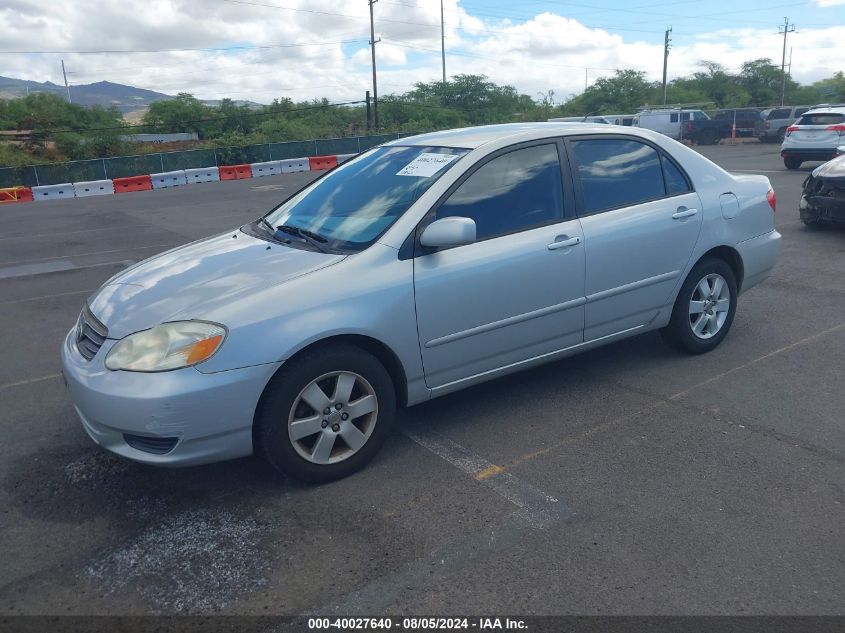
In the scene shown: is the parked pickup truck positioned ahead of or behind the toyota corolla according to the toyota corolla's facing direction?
behind

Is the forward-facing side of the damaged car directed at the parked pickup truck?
no

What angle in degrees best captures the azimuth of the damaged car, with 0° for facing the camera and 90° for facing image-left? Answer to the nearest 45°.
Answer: approximately 45°

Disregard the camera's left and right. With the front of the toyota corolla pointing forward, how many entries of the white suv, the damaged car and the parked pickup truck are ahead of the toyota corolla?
0

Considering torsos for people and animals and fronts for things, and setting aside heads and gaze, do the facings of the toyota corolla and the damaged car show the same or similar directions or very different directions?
same or similar directions

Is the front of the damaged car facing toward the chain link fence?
no

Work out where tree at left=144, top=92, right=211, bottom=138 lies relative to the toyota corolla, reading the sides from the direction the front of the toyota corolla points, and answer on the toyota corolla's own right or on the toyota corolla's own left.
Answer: on the toyota corolla's own right

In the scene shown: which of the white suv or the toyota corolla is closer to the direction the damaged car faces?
the toyota corolla

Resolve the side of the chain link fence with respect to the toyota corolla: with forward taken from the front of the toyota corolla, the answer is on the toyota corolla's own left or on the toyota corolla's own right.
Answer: on the toyota corolla's own right

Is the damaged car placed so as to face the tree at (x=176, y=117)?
no

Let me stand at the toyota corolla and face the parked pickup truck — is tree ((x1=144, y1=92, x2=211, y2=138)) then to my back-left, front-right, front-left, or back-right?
front-left

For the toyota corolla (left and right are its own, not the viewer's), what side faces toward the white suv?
back

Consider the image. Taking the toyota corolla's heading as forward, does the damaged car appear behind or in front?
behind

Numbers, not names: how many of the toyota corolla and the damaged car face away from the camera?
0

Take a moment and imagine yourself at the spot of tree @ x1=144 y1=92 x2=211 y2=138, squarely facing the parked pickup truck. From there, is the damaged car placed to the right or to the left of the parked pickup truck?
right

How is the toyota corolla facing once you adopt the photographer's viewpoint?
facing the viewer and to the left of the viewer

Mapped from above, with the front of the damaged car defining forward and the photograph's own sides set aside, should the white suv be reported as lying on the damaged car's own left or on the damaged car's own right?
on the damaged car's own right
